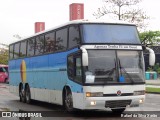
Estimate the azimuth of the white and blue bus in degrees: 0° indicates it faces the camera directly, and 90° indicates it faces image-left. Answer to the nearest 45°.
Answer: approximately 315°
